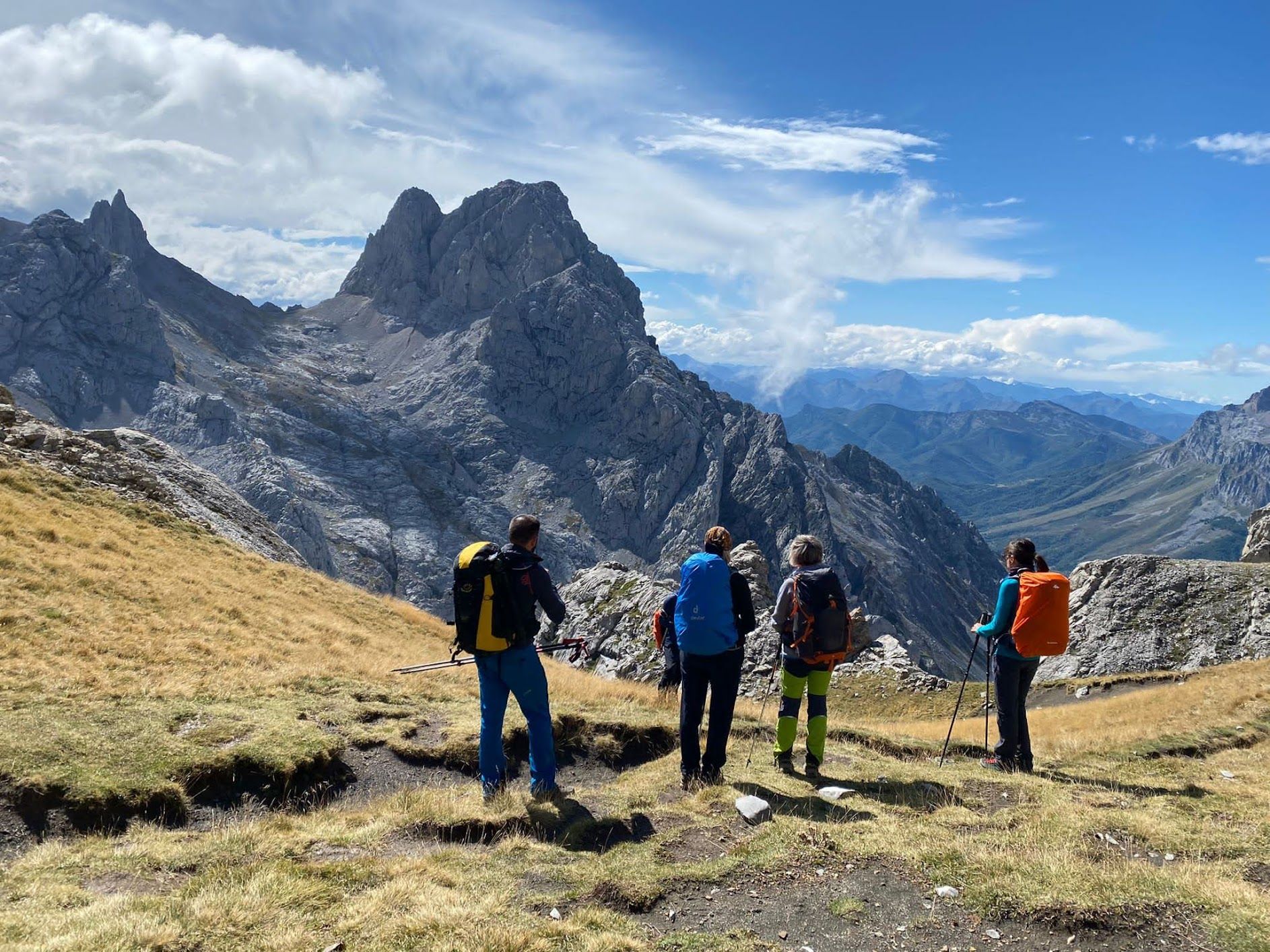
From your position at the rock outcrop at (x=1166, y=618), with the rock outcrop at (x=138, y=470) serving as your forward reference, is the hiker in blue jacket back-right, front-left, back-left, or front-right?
front-left

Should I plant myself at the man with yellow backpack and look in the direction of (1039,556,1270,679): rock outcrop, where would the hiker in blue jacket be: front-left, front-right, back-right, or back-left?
front-right

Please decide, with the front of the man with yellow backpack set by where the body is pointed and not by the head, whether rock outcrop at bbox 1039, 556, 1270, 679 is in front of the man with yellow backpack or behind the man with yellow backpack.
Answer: in front

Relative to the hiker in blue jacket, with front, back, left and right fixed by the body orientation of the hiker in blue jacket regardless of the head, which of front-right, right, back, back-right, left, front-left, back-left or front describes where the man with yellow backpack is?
front-left

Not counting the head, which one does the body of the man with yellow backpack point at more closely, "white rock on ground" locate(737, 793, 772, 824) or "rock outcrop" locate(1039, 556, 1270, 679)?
the rock outcrop

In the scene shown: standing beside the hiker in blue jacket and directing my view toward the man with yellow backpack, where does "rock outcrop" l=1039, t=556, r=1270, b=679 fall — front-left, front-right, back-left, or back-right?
back-right

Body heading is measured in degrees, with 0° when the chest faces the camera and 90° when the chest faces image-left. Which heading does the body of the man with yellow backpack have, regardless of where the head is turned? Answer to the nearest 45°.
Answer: approximately 225°

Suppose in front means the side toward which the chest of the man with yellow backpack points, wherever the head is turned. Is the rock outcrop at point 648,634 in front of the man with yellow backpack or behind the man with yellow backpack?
in front

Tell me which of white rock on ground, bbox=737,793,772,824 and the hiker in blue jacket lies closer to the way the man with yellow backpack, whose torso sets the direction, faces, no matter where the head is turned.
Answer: the hiker in blue jacket
